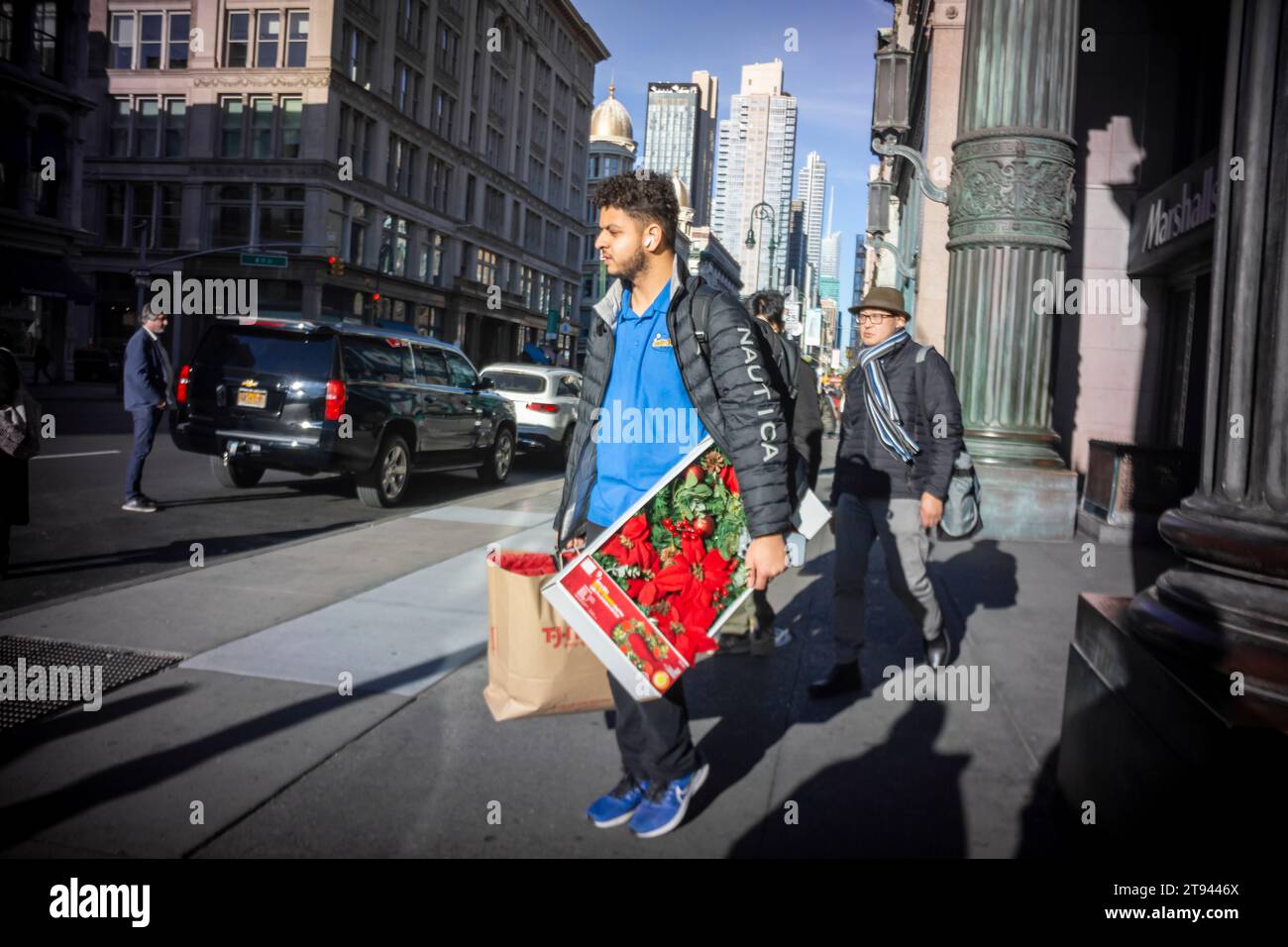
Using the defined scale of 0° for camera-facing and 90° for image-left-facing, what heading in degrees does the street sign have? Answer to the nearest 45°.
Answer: approximately 0°

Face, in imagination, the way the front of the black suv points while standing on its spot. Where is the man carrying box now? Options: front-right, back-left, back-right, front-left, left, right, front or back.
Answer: back-right

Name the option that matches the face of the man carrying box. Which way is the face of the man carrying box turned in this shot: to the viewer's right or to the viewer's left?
to the viewer's left

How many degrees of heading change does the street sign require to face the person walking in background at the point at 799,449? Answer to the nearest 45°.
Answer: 0° — it already faces them

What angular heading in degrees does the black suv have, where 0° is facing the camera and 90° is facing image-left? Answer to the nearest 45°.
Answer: approximately 225°

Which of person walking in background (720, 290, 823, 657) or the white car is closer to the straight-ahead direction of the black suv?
the white car

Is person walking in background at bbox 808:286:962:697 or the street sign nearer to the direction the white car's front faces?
the street sign

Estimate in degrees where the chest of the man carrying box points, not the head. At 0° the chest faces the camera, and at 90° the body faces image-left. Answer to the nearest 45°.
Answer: approximately 45°

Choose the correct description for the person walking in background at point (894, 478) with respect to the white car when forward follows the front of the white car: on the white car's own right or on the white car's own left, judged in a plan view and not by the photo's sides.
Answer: on the white car's own right

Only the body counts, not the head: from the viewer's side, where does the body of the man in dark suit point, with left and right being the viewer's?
facing to the right of the viewer
